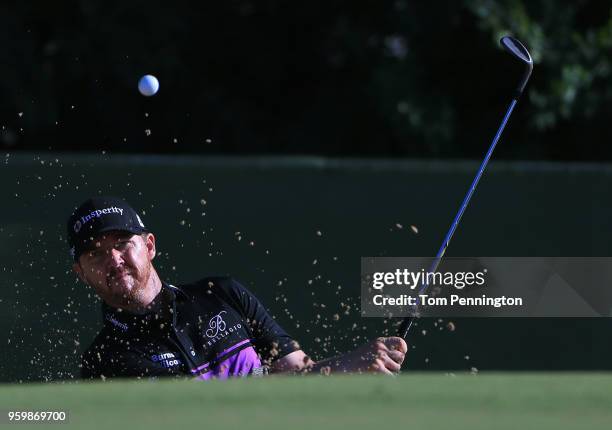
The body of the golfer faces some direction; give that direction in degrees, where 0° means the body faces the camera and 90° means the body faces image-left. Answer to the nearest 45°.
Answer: approximately 0°
